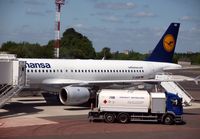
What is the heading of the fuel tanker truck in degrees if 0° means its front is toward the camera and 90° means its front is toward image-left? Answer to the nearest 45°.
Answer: approximately 270°
